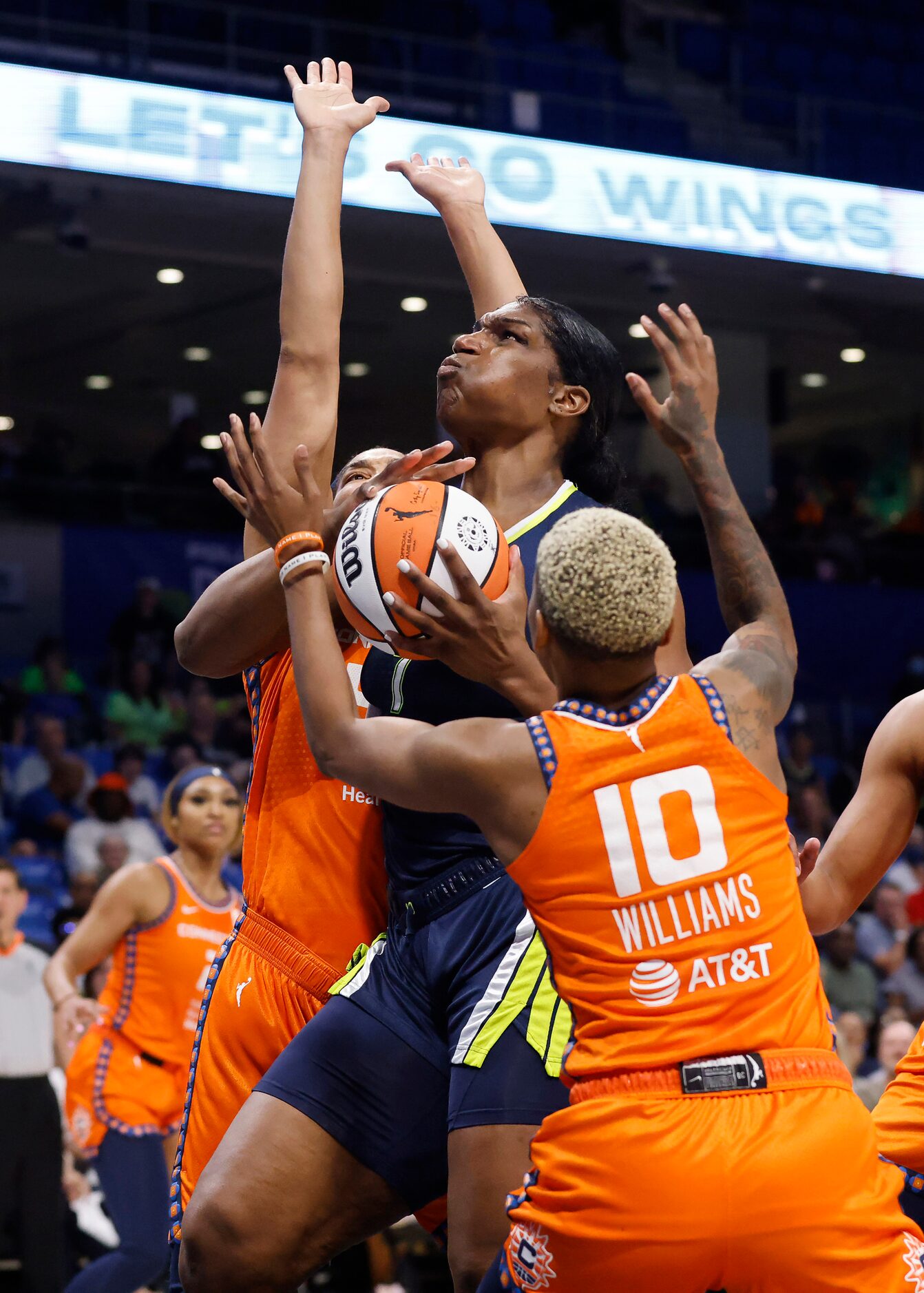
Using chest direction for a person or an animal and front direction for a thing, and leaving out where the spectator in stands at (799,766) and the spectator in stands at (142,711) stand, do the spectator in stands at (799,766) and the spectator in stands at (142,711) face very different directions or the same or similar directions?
same or similar directions

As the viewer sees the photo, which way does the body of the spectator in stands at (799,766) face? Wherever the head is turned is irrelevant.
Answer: toward the camera

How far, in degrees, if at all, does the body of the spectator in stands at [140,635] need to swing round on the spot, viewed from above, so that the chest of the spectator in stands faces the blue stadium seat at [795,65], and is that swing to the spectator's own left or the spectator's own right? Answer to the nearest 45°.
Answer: approximately 90° to the spectator's own left

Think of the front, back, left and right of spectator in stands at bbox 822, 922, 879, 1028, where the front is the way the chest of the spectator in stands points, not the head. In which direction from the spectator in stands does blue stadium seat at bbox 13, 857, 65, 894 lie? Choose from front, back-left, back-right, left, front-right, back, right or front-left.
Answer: right

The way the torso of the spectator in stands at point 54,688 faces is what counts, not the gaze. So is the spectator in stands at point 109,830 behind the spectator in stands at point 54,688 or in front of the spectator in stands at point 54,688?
in front

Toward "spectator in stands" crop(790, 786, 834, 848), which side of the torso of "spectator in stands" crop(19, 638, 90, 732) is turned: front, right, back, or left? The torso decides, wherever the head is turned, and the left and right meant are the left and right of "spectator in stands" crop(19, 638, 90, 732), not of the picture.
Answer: left

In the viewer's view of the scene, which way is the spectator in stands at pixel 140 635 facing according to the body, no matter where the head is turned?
toward the camera

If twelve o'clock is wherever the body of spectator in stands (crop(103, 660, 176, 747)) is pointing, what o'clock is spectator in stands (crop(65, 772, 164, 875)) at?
spectator in stands (crop(65, 772, 164, 875)) is roughly at 12 o'clock from spectator in stands (crop(103, 660, 176, 747)).

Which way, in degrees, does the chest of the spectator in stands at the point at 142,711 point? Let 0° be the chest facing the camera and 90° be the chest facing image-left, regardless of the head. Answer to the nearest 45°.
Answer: approximately 0°

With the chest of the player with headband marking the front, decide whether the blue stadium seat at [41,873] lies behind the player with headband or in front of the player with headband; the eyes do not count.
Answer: behind

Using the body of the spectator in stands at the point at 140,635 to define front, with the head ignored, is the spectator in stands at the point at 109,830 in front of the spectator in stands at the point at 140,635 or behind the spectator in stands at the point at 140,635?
in front

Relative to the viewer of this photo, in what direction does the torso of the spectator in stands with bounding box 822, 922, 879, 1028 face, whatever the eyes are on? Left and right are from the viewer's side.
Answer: facing the viewer

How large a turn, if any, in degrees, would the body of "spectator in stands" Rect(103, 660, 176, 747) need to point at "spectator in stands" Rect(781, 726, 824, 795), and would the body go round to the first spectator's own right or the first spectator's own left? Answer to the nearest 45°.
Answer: approximately 90° to the first spectator's own left

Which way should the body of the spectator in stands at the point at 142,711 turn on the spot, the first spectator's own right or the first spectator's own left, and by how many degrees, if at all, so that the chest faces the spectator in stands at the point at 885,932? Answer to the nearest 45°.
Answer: approximately 45° to the first spectator's own left

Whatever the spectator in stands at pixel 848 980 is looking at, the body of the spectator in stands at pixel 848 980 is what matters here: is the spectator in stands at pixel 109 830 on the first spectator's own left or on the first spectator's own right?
on the first spectator's own right

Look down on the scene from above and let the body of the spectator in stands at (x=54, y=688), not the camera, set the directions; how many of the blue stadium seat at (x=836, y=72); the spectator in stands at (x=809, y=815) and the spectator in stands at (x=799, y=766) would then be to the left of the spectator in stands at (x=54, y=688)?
3

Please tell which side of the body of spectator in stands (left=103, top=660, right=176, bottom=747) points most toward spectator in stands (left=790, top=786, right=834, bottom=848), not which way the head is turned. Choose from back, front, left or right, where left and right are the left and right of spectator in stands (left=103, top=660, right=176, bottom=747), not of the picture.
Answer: left

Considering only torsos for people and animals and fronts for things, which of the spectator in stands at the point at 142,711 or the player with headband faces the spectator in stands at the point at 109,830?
the spectator in stands at the point at 142,711

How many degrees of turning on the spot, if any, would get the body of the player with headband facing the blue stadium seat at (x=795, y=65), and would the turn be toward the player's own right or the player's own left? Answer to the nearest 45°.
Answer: approximately 90° to the player's own left

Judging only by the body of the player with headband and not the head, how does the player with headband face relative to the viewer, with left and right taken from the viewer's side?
facing the viewer and to the right of the viewer
